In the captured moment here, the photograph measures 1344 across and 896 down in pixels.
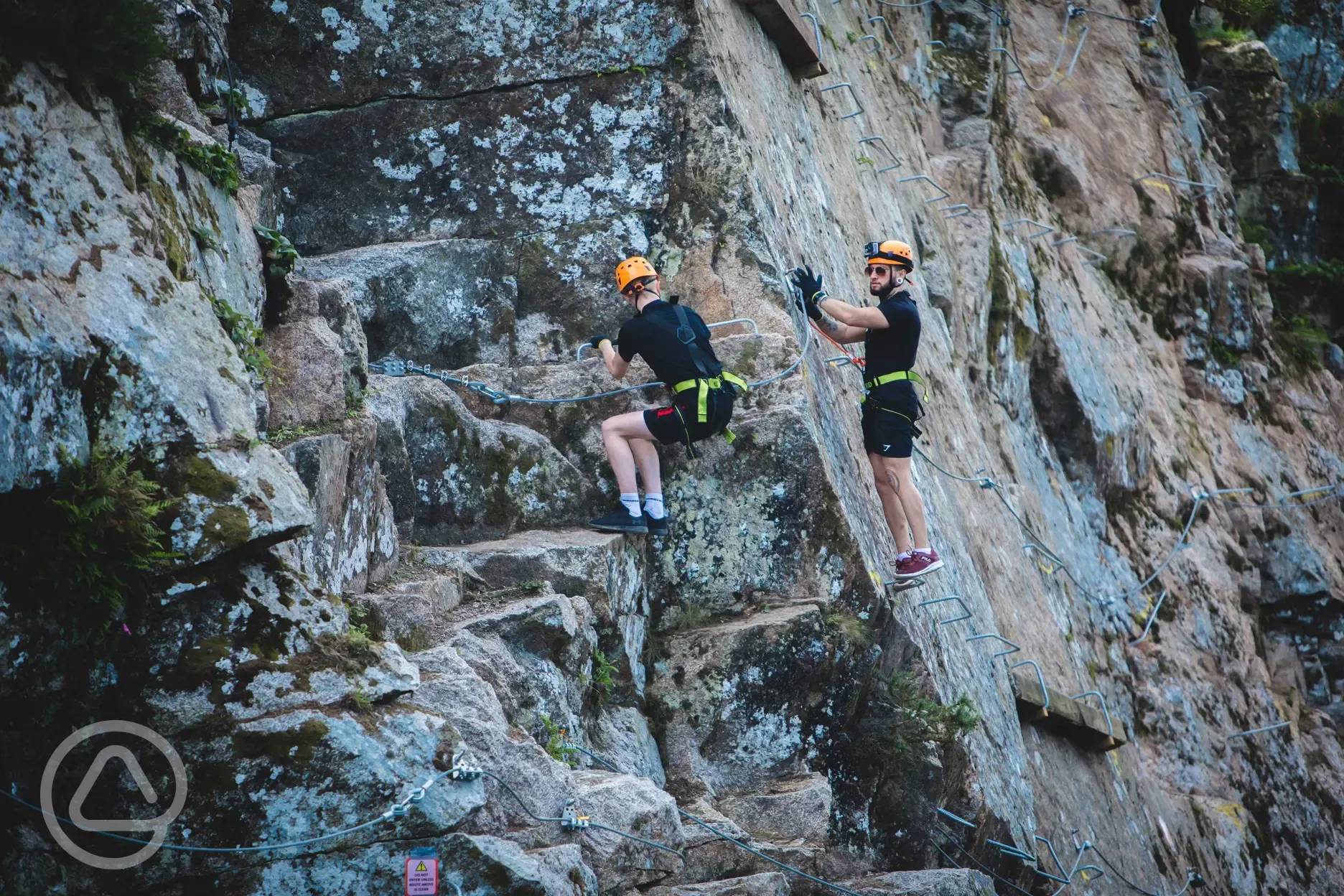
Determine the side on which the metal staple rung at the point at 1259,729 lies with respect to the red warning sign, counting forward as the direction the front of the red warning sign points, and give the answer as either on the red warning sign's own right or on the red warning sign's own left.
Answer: on the red warning sign's own left

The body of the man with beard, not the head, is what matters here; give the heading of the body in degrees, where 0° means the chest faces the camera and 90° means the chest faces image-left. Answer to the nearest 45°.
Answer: approximately 90°

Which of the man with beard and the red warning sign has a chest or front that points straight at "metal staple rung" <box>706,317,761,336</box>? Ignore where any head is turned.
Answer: the man with beard

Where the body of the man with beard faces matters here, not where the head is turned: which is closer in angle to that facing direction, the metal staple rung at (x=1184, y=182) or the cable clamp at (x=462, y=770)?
the cable clamp

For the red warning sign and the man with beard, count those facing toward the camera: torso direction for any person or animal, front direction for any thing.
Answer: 1

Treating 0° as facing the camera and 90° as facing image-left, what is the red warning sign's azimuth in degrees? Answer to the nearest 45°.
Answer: approximately 0°

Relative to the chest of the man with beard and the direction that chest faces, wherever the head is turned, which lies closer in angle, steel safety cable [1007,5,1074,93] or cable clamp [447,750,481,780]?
the cable clamp

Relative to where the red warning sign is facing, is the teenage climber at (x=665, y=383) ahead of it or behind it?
behind

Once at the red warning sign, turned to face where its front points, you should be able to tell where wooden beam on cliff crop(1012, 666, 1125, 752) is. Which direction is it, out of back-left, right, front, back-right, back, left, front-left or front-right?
back-left

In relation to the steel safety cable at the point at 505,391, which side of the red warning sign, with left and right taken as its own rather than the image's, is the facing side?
back
